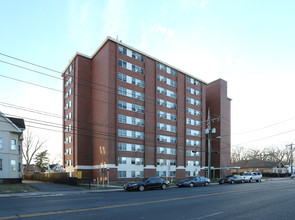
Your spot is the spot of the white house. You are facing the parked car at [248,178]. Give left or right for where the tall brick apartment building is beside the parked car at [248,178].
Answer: left

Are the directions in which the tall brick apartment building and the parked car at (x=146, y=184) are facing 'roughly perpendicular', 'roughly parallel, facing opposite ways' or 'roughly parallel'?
roughly perpendicular

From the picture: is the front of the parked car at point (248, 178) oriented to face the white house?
yes

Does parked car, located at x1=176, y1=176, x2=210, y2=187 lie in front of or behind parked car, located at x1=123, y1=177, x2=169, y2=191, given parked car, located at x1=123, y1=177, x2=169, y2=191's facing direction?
behind

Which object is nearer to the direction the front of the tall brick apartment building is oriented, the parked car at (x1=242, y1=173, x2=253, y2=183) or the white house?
the parked car

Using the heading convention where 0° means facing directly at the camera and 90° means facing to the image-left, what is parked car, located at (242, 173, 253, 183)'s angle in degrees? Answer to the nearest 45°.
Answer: approximately 45°
